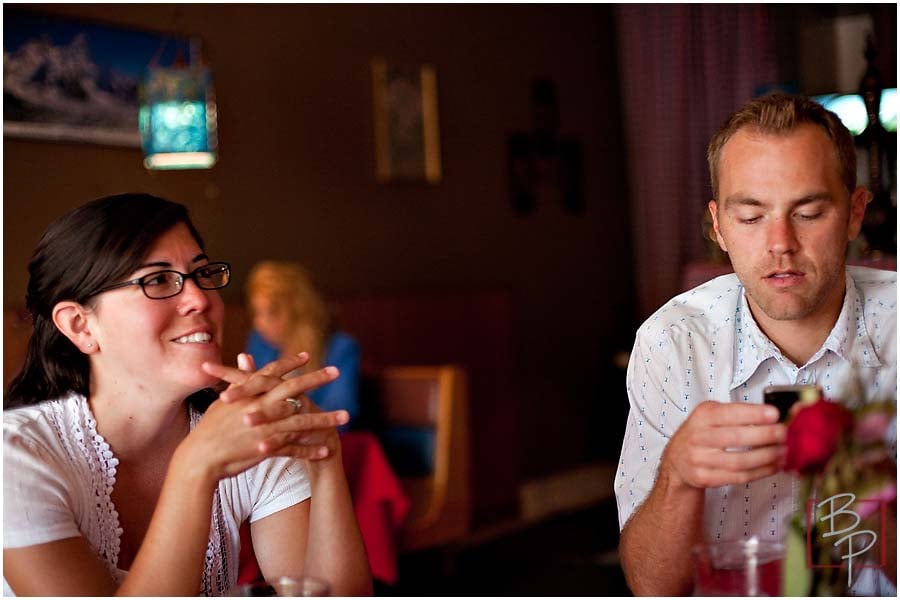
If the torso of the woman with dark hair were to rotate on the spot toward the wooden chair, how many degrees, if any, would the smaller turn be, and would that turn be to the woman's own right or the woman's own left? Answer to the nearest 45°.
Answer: approximately 135° to the woman's own left

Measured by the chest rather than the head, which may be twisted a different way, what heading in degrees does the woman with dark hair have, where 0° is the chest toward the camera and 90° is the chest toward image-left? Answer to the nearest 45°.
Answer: approximately 315°

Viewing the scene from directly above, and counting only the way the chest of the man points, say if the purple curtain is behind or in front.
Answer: behind

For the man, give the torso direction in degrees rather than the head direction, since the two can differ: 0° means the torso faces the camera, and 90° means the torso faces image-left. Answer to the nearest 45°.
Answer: approximately 0°

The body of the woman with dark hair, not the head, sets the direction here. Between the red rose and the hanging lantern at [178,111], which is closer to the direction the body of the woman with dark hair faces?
the red rose
